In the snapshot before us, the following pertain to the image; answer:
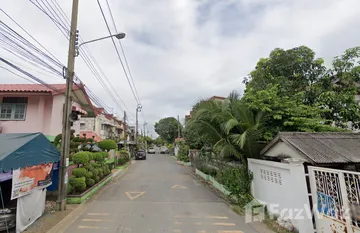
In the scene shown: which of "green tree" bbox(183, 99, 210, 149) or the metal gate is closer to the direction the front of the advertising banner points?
the metal gate

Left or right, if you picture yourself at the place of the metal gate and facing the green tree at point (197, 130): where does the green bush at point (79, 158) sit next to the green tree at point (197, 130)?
left

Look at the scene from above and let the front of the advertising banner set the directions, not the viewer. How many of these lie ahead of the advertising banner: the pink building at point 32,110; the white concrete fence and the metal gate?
2

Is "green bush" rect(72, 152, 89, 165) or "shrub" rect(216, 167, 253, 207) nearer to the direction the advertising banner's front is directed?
the shrub

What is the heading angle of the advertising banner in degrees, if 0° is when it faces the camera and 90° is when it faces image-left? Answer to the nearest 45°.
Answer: approximately 315°

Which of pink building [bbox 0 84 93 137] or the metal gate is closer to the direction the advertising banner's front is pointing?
the metal gate

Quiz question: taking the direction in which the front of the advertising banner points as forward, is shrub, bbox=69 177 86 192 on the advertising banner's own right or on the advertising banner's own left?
on the advertising banner's own left
